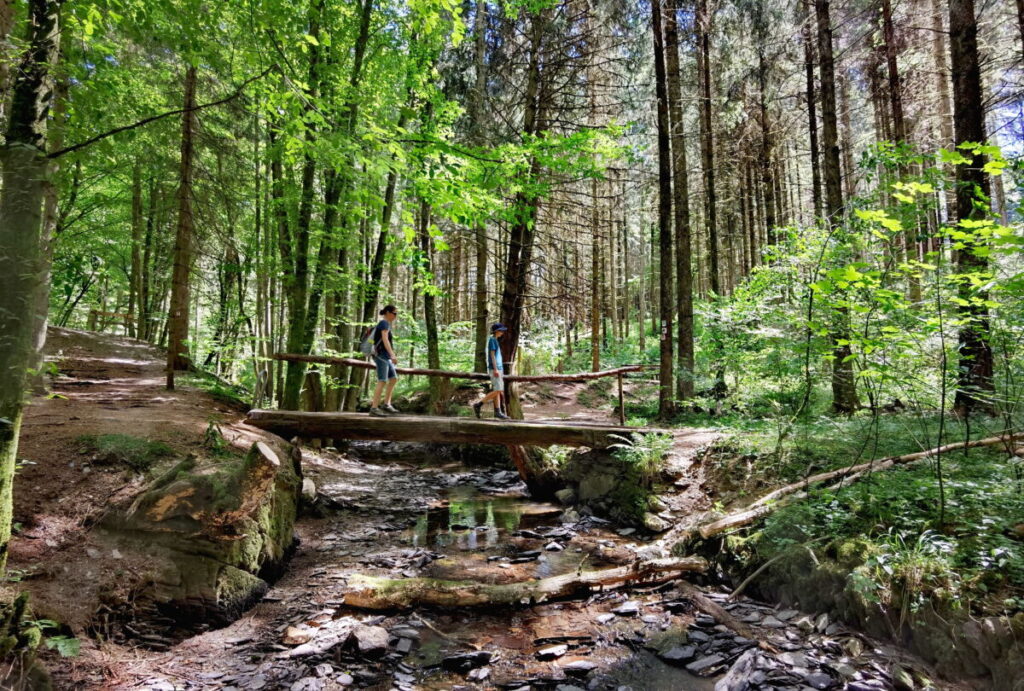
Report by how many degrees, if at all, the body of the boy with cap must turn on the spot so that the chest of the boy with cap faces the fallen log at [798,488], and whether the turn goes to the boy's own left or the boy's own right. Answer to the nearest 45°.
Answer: approximately 45° to the boy's own right

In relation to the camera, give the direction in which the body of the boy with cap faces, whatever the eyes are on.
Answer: to the viewer's right

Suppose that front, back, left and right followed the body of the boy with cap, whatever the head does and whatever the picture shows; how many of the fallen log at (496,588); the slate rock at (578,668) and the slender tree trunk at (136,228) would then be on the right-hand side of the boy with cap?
2

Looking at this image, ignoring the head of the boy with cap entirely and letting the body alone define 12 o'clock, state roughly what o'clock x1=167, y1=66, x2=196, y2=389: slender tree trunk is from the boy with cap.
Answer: The slender tree trunk is roughly at 6 o'clock from the boy with cap.

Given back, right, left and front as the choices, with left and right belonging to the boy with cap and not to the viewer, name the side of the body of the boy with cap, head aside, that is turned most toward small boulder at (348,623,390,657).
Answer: right

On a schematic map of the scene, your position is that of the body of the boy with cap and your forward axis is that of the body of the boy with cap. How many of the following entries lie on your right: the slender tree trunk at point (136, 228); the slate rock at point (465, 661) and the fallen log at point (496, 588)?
2
